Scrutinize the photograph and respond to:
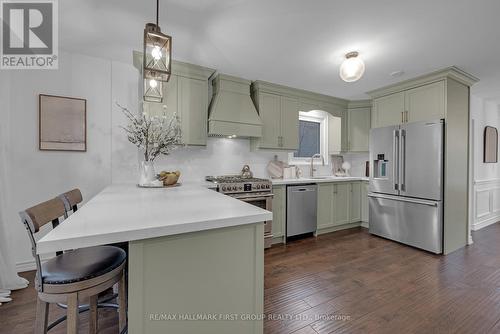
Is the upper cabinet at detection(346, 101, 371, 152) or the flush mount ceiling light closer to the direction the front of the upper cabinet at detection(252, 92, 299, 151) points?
the flush mount ceiling light

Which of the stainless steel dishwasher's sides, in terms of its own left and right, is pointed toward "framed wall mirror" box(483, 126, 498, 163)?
left

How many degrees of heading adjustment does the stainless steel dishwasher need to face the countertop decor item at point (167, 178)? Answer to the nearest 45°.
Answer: approximately 90° to its right

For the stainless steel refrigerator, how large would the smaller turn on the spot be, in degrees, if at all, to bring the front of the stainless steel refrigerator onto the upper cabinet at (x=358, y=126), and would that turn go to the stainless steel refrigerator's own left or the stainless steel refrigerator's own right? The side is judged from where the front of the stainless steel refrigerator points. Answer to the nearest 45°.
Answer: approximately 90° to the stainless steel refrigerator's own right

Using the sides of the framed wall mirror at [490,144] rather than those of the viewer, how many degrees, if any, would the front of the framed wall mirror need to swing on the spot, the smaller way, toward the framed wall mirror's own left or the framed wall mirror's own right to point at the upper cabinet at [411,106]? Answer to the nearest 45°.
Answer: approximately 45° to the framed wall mirror's own right

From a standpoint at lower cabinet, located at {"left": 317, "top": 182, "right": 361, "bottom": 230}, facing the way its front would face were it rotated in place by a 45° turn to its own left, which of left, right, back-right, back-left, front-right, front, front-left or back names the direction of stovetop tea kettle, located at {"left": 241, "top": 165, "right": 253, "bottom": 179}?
back-right

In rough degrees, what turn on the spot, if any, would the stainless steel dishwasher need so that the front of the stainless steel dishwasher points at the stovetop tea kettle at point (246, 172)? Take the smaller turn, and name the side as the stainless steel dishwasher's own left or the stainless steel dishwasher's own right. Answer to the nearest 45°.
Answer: approximately 135° to the stainless steel dishwasher's own right

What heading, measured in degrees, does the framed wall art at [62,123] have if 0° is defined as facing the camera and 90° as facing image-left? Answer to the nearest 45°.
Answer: approximately 315°

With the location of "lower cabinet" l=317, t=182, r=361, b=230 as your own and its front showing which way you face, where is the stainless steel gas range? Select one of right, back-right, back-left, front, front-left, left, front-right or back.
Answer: right

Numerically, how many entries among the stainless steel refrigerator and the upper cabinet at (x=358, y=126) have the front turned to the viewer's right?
0

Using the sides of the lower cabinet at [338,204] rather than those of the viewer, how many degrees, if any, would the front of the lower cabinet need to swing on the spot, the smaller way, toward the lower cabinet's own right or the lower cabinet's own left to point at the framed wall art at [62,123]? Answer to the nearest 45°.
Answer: approximately 90° to the lower cabinet's own right

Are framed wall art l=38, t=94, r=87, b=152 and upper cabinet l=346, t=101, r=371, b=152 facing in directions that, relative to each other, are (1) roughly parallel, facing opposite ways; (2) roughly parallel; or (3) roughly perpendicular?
roughly perpendicular
